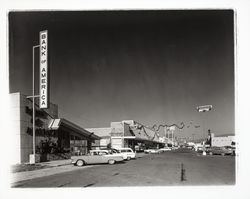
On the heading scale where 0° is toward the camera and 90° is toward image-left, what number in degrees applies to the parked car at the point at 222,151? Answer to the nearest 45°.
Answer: approximately 270°
